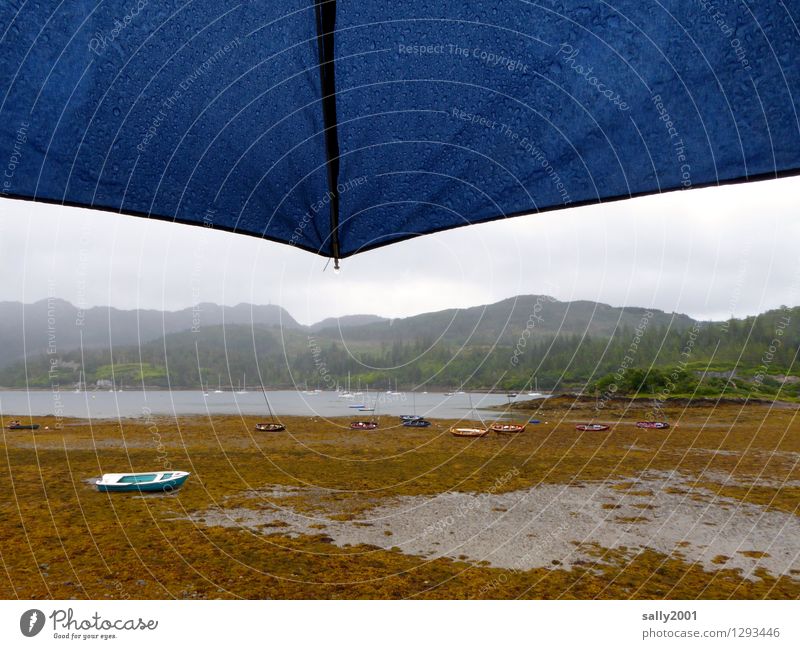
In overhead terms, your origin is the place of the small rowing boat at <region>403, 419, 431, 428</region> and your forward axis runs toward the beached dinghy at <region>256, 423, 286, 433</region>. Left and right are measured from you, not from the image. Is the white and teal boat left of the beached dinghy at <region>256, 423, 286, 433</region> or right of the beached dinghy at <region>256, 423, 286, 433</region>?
left

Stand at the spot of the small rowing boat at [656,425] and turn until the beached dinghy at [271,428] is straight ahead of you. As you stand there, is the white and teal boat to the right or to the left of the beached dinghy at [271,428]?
left

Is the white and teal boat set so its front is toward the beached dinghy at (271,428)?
no

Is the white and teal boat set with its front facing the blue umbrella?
no
